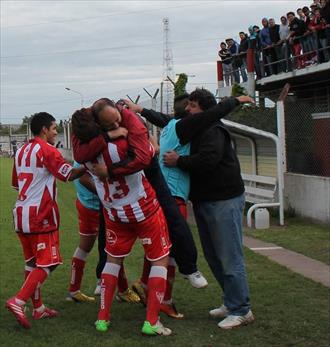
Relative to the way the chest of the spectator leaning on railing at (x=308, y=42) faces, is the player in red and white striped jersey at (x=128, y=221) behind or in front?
in front

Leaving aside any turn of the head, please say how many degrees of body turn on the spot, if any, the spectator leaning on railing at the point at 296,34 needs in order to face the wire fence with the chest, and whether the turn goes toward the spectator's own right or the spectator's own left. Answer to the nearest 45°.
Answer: approximately 45° to the spectator's own left

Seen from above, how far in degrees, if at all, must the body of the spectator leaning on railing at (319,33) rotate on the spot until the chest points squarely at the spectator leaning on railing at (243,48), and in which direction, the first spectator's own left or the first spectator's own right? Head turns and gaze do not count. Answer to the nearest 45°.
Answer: approximately 90° to the first spectator's own right

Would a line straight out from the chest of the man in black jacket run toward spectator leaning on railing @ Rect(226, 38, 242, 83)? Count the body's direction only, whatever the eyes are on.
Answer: no

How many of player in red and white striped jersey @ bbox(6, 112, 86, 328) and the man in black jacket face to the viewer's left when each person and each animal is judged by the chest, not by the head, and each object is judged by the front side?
1

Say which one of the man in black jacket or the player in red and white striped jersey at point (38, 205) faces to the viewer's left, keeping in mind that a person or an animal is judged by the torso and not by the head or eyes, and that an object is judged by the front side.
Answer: the man in black jacket

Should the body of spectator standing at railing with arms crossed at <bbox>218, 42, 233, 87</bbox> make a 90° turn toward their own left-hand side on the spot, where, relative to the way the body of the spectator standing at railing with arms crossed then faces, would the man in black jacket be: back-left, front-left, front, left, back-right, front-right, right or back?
front-right

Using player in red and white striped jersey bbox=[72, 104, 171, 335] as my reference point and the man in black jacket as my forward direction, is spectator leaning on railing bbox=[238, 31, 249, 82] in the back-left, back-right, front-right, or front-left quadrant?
front-left

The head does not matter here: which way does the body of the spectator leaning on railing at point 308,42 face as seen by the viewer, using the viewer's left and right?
facing the viewer and to the left of the viewer

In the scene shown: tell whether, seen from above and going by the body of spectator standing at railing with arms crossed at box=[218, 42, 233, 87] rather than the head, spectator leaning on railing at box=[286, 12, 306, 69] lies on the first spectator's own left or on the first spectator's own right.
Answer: on the first spectator's own left

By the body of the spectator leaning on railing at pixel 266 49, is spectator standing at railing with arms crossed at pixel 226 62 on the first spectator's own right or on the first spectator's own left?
on the first spectator's own right

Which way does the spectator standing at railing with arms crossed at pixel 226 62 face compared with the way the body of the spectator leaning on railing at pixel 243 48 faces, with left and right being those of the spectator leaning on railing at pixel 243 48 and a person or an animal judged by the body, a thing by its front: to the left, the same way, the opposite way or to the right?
the same way

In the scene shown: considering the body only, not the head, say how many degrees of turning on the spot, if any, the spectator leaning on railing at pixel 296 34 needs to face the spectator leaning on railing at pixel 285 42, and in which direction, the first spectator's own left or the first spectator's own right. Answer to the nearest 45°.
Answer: approximately 135° to the first spectator's own right

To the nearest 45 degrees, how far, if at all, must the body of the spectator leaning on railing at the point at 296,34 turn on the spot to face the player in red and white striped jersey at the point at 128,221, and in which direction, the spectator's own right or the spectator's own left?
approximately 45° to the spectator's own left

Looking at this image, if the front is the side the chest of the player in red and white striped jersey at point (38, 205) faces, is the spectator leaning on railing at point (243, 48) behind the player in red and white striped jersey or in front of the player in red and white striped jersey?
in front

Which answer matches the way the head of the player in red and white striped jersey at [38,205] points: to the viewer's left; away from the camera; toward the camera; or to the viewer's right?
to the viewer's right

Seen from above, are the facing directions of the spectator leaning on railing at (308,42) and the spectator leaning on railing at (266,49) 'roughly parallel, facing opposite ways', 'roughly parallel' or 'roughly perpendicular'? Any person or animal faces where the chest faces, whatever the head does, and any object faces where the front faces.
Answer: roughly parallel

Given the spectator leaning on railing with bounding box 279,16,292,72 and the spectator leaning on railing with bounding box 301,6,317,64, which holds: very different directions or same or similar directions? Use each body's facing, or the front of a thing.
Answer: same or similar directions

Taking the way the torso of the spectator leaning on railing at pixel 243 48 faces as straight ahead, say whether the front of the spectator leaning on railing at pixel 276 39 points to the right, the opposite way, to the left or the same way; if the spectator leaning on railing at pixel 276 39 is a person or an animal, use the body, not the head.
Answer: the same way
